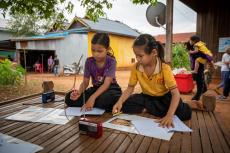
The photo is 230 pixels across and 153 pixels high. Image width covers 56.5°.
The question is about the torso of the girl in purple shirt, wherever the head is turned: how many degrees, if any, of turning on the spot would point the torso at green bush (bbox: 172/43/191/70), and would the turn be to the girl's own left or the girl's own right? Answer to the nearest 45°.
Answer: approximately 180°

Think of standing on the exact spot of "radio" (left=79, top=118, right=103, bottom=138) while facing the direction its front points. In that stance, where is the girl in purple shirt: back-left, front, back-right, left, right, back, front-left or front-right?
back-right

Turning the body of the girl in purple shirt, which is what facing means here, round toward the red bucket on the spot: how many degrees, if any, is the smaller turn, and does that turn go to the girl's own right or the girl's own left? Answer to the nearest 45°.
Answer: approximately 180°

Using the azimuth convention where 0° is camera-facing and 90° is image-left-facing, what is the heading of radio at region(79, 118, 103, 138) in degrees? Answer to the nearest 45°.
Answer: approximately 45°

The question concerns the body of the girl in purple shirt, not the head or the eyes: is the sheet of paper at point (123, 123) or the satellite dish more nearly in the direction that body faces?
the sheet of paper

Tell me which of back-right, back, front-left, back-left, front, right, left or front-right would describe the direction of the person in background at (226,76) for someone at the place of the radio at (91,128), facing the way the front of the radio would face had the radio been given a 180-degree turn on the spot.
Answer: front

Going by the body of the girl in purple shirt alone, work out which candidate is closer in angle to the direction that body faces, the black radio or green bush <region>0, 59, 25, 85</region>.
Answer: the black radio

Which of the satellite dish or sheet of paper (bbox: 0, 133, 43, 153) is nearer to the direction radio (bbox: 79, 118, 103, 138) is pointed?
the sheet of paper

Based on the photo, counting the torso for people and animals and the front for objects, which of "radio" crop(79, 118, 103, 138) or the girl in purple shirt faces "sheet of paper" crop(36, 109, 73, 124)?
the girl in purple shirt

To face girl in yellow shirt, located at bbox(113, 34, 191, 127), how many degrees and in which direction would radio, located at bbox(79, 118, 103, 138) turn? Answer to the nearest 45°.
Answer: approximately 180°

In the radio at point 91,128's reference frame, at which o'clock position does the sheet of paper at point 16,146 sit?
The sheet of paper is roughly at 1 o'clock from the radio.
